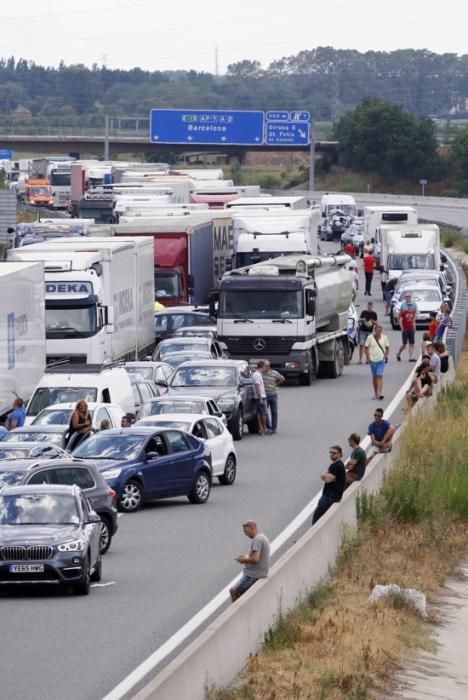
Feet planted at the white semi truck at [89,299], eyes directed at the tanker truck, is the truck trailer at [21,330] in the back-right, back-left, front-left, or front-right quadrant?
back-right

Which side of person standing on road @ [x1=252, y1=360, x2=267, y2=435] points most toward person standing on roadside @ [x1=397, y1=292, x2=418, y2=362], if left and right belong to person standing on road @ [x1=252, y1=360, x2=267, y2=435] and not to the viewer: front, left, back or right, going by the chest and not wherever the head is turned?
left

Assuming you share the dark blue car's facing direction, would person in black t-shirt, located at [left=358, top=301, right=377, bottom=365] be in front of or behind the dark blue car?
behind

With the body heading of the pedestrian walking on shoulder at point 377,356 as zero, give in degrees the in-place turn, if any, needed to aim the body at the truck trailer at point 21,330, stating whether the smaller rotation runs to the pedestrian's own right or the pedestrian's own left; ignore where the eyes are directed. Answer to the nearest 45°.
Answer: approximately 45° to the pedestrian's own right

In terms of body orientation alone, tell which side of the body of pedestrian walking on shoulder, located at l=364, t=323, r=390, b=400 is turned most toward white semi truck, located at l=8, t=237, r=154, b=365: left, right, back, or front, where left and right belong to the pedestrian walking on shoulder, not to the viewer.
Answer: right

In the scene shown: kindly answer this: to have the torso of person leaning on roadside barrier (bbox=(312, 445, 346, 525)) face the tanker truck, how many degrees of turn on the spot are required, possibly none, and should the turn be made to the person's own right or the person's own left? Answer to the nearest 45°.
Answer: approximately 90° to the person's own right

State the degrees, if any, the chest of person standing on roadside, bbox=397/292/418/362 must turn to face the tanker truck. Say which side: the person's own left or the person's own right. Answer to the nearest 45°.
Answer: approximately 45° to the person's own right

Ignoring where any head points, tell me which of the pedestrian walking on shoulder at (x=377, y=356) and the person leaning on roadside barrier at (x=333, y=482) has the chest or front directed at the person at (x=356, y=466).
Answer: the pedestrian walking on shoulder

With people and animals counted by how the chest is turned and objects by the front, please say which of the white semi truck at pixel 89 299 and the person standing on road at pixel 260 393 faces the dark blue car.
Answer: the white semi truck
